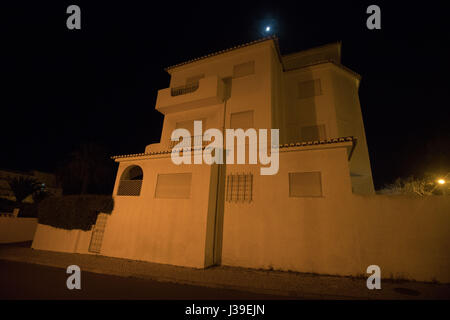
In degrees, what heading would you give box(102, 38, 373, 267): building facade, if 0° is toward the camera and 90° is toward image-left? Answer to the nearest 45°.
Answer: approximately 0°

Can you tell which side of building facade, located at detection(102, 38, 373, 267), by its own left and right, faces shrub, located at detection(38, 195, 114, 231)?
right

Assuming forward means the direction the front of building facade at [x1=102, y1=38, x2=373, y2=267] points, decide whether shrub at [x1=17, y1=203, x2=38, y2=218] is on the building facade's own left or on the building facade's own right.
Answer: on the building facade's own right

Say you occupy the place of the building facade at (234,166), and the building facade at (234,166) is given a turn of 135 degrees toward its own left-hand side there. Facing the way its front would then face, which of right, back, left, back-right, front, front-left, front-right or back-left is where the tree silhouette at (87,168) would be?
left

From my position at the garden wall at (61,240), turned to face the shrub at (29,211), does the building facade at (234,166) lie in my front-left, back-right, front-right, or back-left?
back-right

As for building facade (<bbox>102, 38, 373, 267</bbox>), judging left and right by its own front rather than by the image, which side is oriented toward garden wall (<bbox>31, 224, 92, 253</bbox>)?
right
